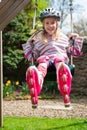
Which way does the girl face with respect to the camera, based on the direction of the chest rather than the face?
toward the camera

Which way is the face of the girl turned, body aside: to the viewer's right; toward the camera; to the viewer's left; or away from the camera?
toward the camera
